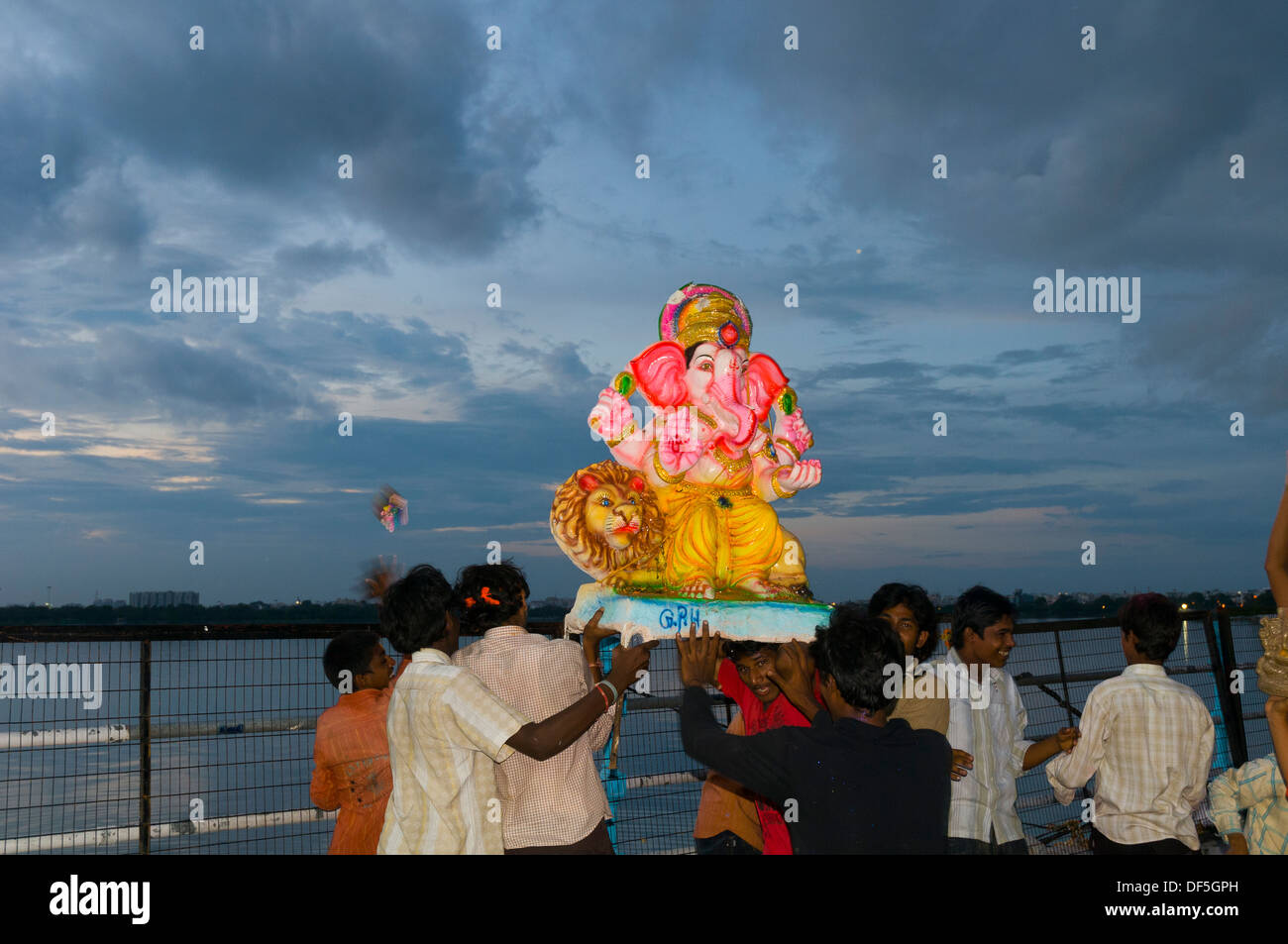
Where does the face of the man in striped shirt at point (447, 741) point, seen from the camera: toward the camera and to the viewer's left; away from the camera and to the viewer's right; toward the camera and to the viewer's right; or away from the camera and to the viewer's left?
away from the camera and to the viewer's right

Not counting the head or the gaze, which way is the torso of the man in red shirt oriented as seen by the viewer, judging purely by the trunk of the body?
toward the camera

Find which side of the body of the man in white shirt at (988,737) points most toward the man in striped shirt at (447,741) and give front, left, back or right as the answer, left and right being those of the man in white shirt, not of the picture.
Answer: right

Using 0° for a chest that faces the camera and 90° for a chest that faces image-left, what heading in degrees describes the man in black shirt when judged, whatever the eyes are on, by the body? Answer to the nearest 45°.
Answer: approximately 180°

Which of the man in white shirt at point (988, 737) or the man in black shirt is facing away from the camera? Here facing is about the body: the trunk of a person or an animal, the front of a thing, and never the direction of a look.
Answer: the man in black shirt

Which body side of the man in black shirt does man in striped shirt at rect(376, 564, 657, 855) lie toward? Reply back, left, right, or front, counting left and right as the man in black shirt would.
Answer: left

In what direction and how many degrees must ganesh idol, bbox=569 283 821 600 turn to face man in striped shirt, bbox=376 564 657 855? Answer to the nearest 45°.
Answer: approximately 90° to its right

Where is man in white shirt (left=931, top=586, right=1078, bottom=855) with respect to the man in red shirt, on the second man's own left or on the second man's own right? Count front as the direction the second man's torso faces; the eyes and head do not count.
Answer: on the second man's own left

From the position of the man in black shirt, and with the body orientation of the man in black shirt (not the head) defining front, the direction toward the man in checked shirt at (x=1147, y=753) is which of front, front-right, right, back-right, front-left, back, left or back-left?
front-right

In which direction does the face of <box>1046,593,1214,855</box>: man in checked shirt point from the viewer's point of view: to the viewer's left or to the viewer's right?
to the viewer's left

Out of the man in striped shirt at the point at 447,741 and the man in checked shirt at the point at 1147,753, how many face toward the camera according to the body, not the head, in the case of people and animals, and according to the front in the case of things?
0

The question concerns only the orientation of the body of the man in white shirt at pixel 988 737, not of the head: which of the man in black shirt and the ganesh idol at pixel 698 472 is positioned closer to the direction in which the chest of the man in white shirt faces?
the man in black shirt
